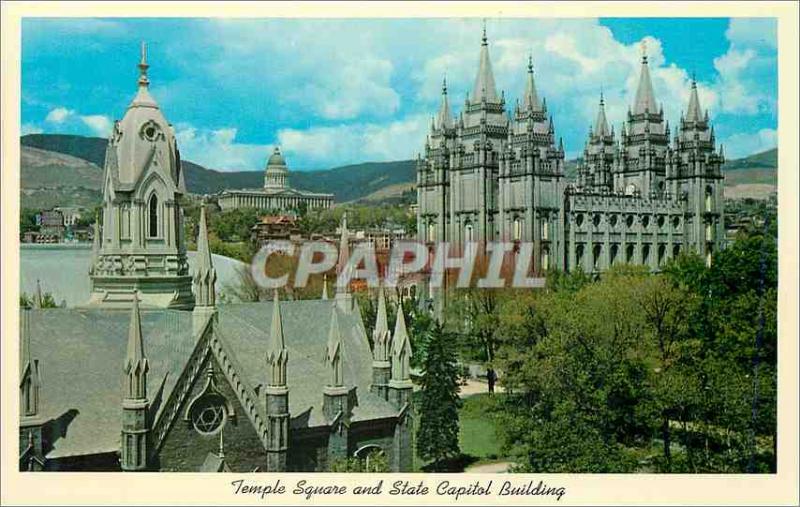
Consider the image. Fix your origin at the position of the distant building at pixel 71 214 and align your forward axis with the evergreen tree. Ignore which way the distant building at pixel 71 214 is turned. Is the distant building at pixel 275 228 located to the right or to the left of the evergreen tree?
left

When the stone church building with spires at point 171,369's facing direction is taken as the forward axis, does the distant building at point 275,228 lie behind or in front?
behind

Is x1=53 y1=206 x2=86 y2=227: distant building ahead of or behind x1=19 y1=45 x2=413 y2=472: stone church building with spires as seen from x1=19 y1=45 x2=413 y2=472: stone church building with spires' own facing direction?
behind

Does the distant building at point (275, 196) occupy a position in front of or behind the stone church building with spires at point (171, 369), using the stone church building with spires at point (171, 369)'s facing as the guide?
behind

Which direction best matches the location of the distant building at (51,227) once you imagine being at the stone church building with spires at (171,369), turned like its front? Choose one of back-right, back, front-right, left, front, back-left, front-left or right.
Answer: back-right
